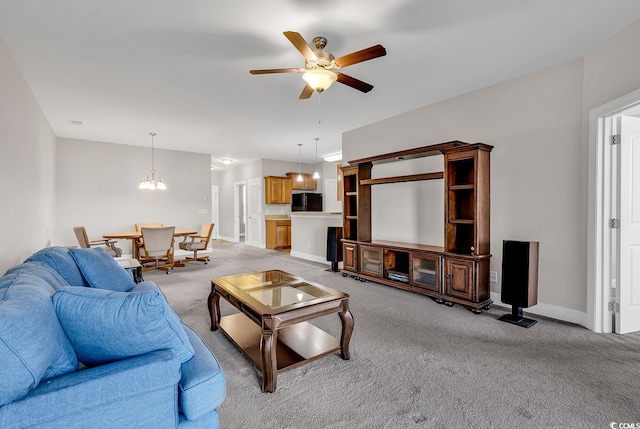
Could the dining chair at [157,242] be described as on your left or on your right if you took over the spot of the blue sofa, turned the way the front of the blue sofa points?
on your left

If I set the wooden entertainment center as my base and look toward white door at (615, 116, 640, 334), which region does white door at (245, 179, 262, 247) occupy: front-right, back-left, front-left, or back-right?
back-left

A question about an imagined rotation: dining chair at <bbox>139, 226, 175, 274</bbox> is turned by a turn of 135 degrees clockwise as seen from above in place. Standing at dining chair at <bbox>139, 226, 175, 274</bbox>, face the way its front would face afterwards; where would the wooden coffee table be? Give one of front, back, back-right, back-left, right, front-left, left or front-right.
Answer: front-right

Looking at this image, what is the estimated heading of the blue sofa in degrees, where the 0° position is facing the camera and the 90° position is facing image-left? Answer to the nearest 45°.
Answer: approximately 270°

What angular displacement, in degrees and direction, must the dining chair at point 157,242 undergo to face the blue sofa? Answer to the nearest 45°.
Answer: approximately 180°

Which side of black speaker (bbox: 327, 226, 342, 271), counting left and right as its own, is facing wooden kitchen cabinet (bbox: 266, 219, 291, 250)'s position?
right

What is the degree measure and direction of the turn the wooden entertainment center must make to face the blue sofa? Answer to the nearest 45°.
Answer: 0° — it already faces it

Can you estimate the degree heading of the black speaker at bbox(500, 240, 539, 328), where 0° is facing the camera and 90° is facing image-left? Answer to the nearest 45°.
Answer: approximately 45°

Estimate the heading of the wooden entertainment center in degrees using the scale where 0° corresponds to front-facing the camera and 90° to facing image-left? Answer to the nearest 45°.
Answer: approximately 45°

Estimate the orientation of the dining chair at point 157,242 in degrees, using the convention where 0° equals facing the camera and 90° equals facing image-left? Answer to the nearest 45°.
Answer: approximately 180°

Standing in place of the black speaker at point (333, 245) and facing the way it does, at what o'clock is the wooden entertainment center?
The wooden entertainment center is roughly at 9 o'clock from the black speaker.

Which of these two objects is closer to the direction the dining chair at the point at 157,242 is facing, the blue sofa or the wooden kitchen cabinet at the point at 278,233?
the wooden kitchen cabinet

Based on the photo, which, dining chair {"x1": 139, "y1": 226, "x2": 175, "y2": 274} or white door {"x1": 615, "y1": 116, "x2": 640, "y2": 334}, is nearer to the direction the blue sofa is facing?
the white door

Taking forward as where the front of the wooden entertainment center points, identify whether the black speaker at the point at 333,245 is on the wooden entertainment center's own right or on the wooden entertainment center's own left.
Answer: on the wooden entertainment center's own right
